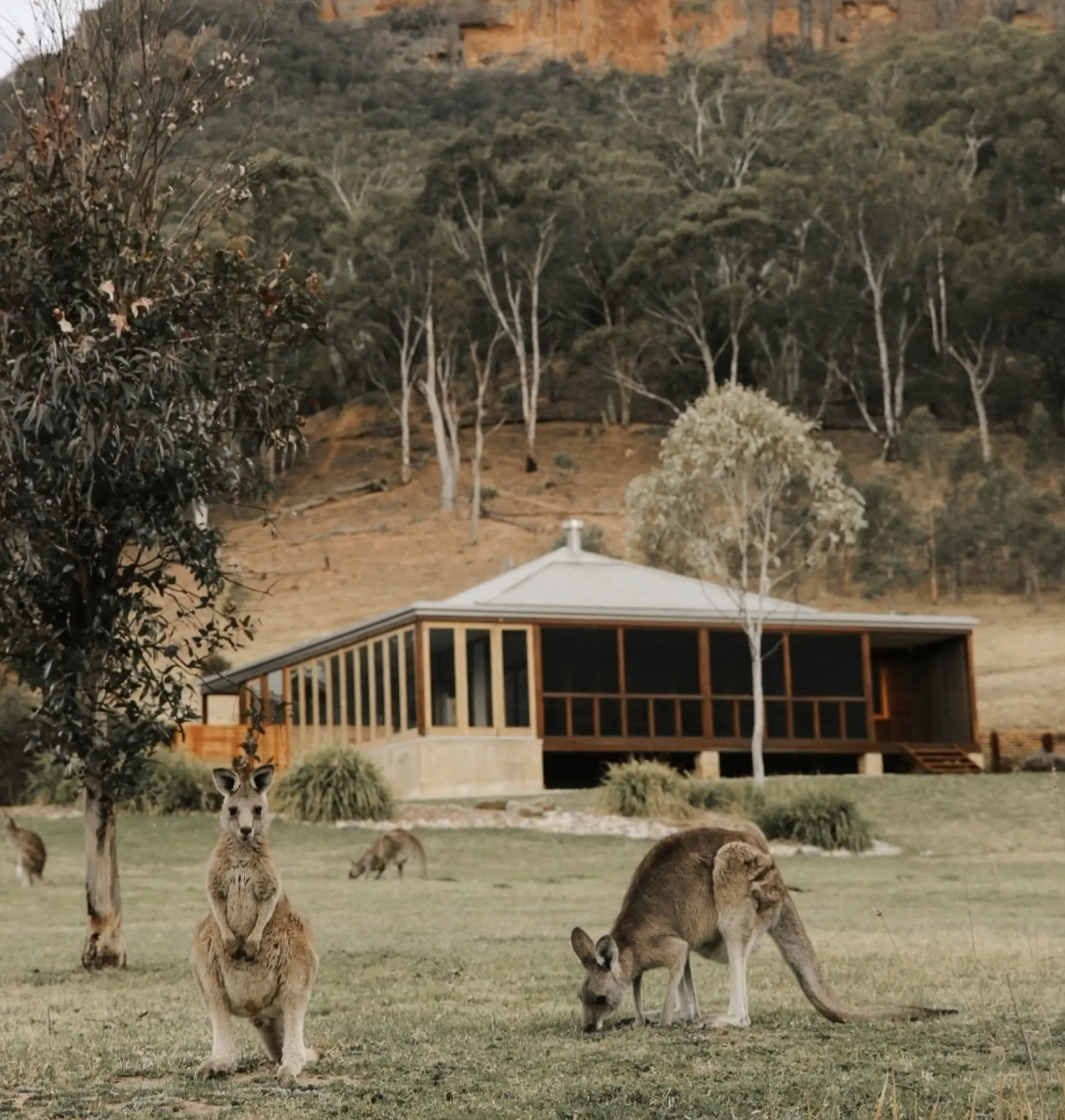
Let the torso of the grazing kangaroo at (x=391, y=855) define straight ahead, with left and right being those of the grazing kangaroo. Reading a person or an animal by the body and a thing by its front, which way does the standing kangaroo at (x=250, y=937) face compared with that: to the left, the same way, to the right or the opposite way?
to the left

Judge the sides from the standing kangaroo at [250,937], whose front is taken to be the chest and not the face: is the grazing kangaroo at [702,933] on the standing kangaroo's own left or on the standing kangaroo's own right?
on the standing kangaroo's own left

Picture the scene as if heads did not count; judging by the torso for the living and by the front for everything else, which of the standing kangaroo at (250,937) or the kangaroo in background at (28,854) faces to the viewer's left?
the kangaroo in background

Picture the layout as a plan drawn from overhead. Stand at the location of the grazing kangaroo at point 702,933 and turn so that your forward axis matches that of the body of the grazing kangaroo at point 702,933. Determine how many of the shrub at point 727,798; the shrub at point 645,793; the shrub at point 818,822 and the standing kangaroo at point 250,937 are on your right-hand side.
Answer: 3

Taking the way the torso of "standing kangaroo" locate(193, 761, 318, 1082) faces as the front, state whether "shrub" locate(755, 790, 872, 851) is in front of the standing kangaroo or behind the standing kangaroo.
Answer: behind

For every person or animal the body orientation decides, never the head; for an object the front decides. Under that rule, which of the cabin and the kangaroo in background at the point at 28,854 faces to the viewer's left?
the kangaroo in background

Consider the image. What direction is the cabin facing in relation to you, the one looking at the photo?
facing the viewer

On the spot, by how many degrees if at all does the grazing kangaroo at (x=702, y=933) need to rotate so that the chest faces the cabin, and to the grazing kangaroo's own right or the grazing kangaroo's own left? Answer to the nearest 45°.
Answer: approximately 90° to the grazing kangaroo's own right

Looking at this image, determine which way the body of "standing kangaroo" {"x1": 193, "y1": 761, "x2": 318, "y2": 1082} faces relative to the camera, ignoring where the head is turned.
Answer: toward the camera

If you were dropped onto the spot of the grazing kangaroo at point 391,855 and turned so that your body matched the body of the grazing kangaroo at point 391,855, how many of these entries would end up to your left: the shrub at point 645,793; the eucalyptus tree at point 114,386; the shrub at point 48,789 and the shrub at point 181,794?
1

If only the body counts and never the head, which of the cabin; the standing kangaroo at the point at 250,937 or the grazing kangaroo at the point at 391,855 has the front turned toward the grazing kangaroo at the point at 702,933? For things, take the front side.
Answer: the cabin

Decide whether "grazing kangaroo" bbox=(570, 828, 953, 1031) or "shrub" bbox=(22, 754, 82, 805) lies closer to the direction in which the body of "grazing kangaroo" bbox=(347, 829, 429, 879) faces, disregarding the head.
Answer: the shrub

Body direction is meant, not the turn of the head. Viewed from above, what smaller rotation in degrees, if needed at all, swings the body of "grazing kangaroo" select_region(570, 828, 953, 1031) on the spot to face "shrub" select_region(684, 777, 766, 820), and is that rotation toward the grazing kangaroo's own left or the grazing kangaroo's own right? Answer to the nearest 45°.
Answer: approximately 90° to the grazing kangaroo's own right

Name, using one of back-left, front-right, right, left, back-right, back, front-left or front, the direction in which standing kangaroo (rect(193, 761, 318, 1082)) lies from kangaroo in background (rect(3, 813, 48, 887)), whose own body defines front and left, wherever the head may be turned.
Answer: left

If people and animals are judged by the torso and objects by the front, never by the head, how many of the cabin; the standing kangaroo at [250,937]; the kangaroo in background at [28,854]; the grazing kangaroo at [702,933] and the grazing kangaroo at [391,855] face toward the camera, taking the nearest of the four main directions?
2

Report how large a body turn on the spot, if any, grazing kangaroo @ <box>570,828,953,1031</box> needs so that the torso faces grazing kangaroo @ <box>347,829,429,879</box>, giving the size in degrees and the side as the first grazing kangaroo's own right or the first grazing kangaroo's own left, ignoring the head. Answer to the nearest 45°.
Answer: approximately 90° to the first grazing kangaroo's own right

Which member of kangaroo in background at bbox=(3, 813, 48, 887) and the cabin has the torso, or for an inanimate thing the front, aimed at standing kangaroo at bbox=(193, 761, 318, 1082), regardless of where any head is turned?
the cabin

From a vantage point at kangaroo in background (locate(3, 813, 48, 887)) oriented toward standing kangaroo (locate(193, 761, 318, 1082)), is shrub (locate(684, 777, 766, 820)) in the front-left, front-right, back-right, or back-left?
back-left

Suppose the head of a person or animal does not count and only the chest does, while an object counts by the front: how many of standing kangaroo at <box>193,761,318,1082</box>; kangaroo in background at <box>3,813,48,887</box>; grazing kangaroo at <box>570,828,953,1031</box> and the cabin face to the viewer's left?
2

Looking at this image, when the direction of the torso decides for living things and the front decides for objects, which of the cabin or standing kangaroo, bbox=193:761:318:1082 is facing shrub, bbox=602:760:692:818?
the cabin

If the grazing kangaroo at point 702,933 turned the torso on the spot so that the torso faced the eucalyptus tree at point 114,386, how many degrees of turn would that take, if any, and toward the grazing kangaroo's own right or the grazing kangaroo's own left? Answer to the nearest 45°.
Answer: approximately 45° to the grazing kangaroo's own right
